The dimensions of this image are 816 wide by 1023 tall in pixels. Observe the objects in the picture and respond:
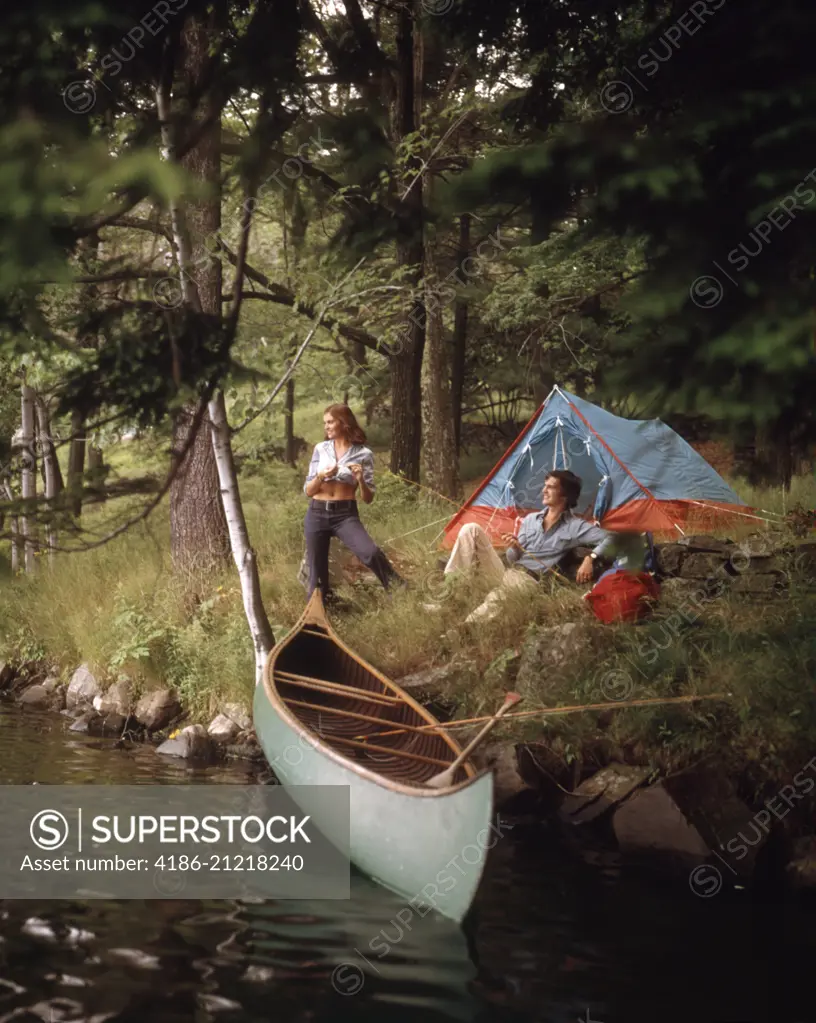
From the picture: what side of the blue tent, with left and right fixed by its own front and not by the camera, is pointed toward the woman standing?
front

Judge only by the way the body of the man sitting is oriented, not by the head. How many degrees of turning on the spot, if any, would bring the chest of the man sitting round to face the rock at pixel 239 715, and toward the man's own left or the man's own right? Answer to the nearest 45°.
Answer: approximately 45° to the man's own right

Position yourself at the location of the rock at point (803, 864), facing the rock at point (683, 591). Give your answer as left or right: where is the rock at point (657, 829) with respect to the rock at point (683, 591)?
left

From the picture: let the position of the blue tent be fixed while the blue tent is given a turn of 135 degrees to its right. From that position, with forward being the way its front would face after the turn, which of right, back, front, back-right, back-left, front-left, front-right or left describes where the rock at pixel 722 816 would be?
back

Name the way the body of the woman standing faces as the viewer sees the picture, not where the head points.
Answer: toward the camera

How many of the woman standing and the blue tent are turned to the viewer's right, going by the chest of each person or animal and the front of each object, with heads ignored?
0

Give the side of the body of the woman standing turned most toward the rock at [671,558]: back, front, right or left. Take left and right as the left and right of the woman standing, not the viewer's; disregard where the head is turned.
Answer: left

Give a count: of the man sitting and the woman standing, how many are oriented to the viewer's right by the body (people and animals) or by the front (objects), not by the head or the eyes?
0

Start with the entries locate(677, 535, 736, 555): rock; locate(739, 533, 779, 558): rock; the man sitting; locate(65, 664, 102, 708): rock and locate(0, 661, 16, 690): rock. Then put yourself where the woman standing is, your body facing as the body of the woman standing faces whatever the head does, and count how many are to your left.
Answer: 3

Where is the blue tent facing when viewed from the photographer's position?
facing the viewer and to the left of the viewer

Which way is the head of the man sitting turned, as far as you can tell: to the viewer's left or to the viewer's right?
to the viewer's left

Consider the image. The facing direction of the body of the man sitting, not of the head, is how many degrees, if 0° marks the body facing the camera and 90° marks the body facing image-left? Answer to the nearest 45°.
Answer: approximately 45°

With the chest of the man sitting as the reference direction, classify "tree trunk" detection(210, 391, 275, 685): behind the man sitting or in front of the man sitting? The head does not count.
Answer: in front

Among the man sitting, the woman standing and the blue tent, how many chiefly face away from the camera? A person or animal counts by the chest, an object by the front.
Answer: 0
